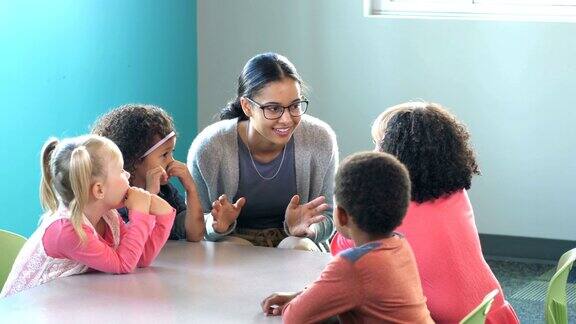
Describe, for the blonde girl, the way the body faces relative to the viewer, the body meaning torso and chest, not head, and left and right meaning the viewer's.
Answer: facing to the right of the viewer

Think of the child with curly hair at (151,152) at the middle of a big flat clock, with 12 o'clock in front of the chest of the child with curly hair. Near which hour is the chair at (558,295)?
The chair is roughly at 1 o'clock from the child with curly hair.

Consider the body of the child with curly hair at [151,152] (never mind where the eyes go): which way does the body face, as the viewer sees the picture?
to the viewer's right

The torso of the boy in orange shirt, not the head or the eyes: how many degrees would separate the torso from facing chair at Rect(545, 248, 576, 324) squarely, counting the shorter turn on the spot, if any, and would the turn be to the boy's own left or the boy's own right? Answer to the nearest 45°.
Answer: approximately 90° to the boy's own right

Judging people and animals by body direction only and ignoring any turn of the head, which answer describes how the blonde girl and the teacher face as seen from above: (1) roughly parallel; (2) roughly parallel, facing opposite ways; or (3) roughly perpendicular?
roughly perpendicular

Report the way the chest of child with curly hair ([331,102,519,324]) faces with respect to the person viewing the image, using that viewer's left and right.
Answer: facing away from the viewer and to the left of the viewer

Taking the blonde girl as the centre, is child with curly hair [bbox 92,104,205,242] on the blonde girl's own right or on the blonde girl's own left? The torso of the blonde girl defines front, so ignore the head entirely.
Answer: on the blonde girl's own left

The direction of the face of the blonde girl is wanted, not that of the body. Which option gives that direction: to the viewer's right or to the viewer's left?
to the viewer's right

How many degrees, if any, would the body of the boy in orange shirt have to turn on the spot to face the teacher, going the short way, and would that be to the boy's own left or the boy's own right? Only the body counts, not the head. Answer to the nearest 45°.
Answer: approximately 45° to the boy's own right

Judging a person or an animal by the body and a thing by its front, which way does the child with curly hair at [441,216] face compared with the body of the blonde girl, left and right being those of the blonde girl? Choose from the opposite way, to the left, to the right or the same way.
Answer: to the left

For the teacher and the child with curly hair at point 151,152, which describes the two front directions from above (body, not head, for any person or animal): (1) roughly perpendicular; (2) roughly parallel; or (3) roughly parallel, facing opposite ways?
roughly perpendicular

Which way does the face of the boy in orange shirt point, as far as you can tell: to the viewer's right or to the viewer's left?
to the viewer's left

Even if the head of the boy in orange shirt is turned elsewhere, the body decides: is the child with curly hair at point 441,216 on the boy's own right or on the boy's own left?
on the boy's own right

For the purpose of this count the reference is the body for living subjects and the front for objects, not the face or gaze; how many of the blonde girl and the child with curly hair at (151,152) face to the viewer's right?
2
